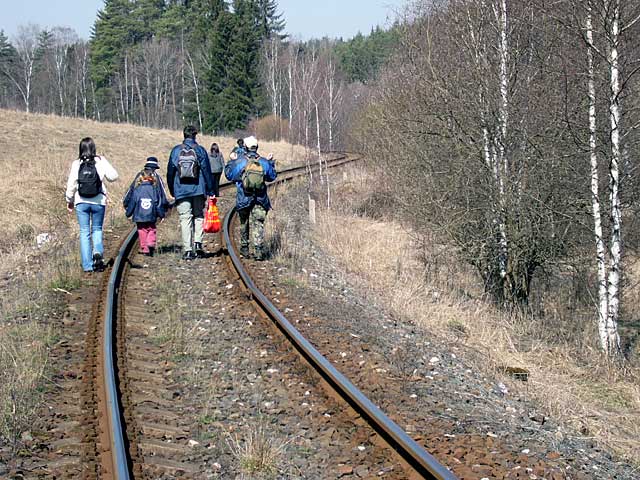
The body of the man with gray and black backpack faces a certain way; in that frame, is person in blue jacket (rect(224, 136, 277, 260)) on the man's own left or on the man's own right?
on the man's own right

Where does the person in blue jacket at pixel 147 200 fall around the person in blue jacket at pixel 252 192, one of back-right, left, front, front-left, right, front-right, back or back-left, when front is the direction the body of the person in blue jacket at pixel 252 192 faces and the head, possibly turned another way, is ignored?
left

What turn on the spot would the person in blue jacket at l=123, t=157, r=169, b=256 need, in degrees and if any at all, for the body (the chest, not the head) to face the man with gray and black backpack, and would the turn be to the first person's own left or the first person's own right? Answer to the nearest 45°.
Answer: approximately 135° to the first person's own right

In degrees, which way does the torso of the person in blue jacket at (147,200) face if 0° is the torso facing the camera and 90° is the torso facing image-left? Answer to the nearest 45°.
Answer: approximately 180°

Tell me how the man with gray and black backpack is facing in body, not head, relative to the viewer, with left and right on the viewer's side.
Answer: facing away from the viewer

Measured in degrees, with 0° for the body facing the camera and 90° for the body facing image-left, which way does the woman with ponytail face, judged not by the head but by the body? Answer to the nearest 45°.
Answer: approximately 180°

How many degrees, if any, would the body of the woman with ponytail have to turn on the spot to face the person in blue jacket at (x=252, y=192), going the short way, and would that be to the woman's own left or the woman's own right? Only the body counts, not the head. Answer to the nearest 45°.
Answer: approximately 90° to the woman's own right

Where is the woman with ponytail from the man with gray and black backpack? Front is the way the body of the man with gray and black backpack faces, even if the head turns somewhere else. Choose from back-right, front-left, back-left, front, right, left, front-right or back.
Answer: back-left

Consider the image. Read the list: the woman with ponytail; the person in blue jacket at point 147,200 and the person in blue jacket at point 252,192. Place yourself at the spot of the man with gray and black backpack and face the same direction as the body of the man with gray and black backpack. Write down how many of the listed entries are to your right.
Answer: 1

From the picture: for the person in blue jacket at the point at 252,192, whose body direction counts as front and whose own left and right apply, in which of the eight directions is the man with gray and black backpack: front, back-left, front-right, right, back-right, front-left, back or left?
left

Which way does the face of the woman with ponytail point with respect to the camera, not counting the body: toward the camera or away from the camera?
away from the camera

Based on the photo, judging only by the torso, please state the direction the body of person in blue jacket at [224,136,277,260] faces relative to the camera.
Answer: away from the camera
